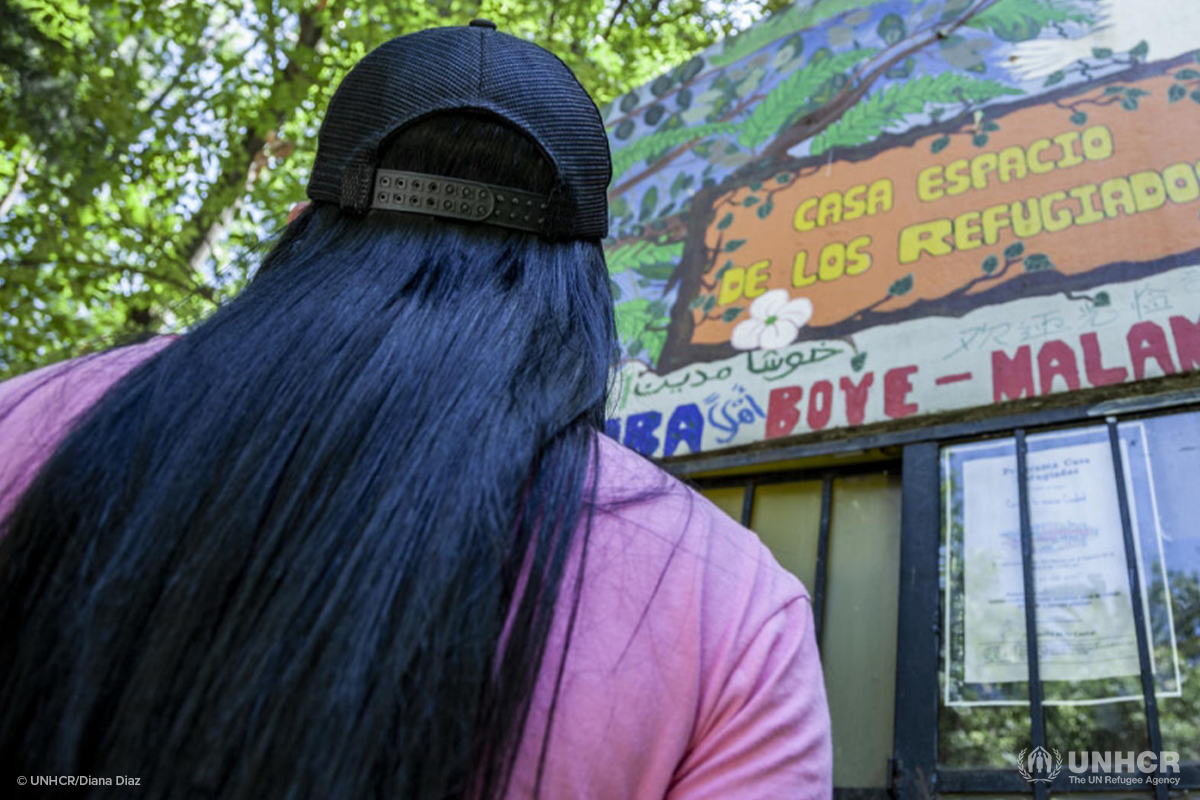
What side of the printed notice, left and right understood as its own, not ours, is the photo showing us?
front
